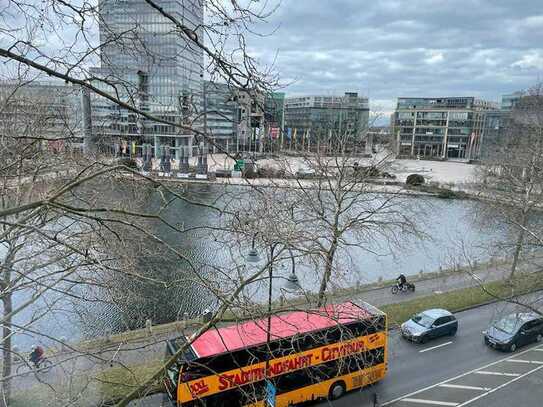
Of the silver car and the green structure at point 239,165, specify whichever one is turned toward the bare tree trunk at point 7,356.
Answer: the silver car

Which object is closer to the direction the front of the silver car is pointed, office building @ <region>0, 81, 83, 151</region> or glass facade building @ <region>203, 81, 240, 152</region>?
the office building

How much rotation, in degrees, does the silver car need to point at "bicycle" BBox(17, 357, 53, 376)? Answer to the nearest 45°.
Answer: approximately 45° to its left
